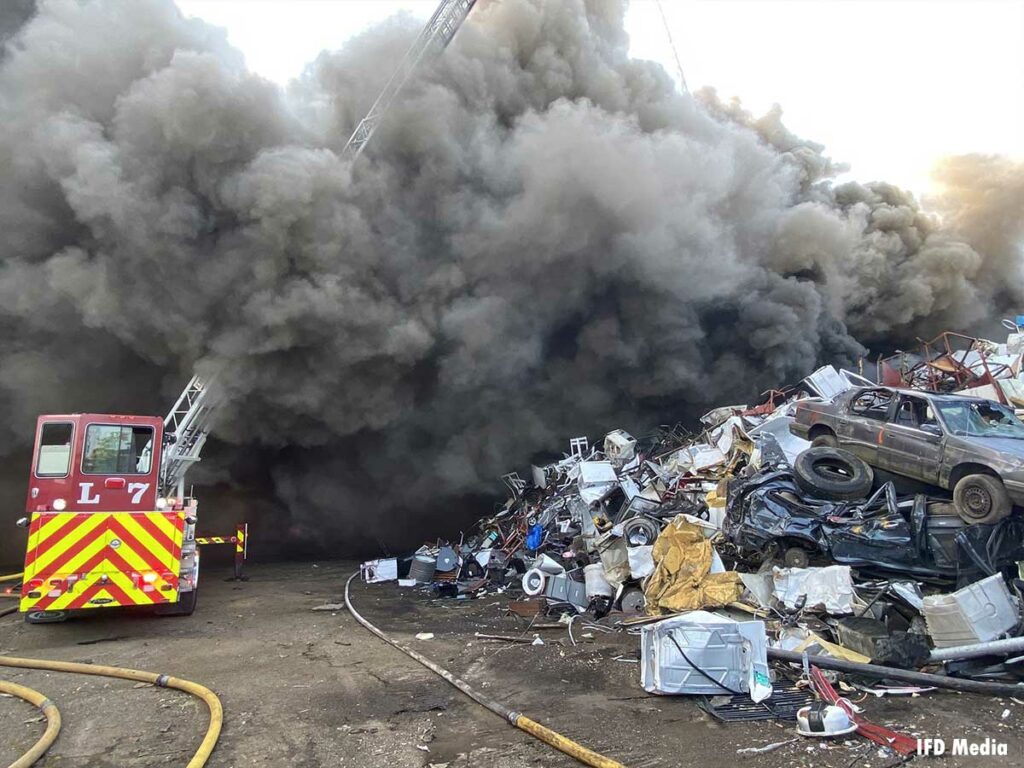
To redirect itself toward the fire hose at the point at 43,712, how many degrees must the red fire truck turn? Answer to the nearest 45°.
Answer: approximately 180°

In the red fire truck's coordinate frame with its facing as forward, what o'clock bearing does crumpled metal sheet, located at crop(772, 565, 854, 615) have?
The crumpled metal sheet is roughly at 4 o'clock from the red fire truck.

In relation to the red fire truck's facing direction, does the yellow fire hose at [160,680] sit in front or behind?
behind

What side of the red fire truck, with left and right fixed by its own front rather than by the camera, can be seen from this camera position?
back

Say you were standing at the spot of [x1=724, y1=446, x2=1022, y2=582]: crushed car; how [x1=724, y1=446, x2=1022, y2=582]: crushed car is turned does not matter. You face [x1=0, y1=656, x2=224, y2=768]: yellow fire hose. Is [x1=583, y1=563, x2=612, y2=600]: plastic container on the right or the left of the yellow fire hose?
right
